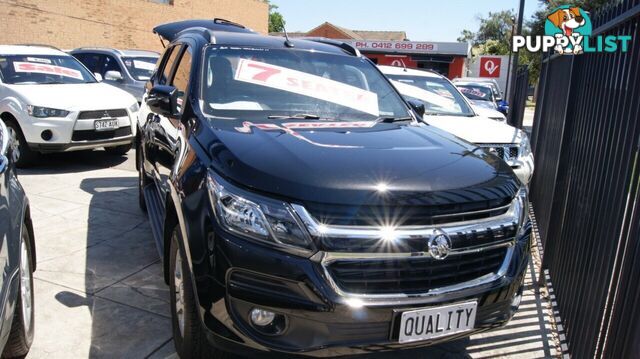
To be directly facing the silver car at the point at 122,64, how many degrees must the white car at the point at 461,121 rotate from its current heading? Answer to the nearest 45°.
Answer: approximately 180°

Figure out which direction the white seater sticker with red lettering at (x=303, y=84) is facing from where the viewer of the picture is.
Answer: facing the viewer

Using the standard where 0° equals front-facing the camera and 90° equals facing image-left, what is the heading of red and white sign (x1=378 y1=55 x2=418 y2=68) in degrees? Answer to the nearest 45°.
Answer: approximately 0°

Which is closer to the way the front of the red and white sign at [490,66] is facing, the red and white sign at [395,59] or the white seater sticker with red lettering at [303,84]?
the white seater sticker with red lettering

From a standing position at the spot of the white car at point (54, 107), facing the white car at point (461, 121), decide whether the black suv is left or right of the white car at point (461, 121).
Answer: right

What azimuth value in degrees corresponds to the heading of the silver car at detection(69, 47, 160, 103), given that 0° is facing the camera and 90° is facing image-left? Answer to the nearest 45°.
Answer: approximately 315°

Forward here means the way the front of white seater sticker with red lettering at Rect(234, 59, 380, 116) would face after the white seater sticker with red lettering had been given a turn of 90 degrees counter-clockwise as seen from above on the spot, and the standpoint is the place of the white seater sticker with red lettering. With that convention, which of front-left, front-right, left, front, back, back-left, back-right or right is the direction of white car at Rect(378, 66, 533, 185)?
front-left

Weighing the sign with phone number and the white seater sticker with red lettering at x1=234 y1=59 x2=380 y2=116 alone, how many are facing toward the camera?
2

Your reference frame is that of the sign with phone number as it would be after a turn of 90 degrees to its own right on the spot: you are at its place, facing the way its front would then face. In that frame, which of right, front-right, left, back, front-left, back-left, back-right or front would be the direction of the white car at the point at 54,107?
left

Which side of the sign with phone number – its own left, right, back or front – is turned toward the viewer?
front

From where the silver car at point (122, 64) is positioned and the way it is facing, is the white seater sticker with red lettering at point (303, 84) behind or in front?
in front

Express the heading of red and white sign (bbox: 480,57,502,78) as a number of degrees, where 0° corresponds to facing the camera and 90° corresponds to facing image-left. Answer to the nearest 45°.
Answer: approximately 0°

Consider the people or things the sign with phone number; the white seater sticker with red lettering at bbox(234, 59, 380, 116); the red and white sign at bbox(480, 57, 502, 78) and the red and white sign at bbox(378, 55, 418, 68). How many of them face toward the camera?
4

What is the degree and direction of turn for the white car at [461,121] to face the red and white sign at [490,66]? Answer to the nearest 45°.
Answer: approximately 135° to its left

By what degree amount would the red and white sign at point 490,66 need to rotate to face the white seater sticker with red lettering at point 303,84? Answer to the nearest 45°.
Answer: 0° — it already faces it

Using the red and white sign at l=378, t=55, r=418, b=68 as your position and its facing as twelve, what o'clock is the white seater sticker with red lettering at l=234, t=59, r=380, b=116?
The white seater sticker with red lettering is roughly at 12 o'clock from the red and white sign.
